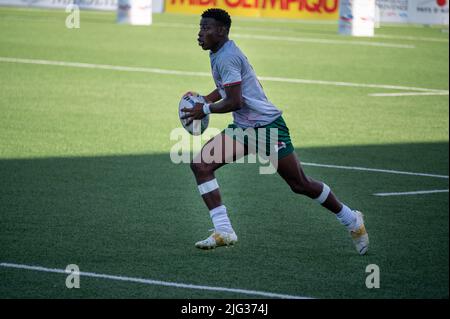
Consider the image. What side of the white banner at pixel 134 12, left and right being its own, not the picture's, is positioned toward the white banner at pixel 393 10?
left

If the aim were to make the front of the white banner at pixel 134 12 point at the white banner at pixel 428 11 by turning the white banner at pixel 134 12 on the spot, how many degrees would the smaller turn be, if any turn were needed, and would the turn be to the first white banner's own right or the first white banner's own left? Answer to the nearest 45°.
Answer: approximately 90° to the first white banner's own left

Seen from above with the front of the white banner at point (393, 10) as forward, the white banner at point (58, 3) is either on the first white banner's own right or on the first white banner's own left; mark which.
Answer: on the first white banner's own right

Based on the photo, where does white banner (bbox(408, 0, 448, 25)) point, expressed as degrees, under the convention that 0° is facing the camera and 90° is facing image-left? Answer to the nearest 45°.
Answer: approximately 0°
